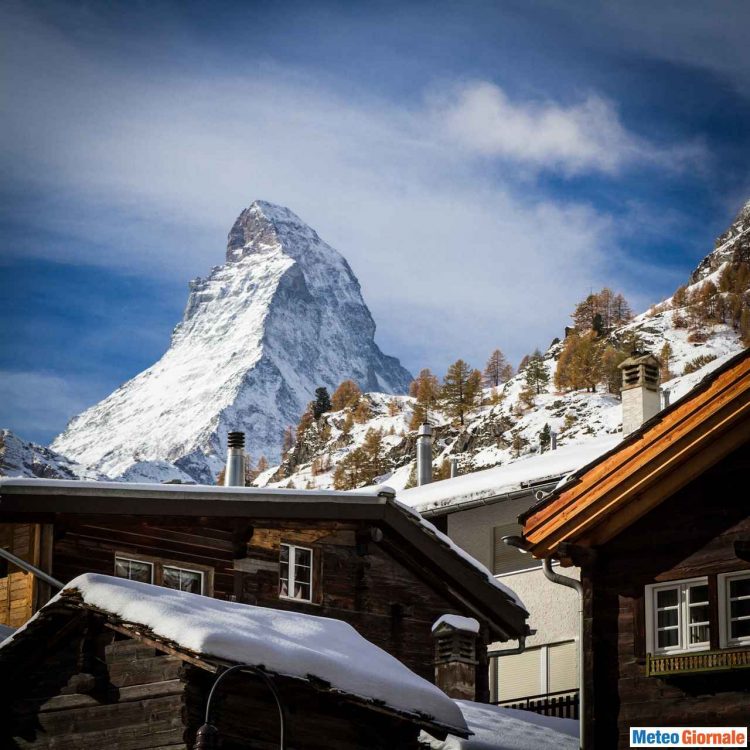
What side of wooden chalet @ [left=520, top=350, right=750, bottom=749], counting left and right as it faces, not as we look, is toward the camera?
front

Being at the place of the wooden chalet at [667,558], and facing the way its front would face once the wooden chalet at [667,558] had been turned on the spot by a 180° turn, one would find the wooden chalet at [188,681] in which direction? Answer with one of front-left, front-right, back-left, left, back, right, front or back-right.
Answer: left

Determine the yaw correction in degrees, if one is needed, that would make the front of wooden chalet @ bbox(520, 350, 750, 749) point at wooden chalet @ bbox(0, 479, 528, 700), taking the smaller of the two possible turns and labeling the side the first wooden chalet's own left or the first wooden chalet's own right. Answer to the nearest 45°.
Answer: approximately 135° to the first wooden chalet's own right
